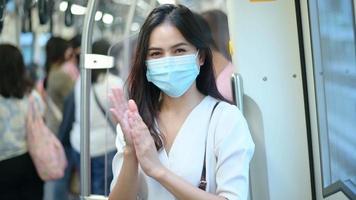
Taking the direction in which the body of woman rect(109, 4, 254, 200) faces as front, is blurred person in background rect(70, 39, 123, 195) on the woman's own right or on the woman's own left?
on the woman's own right

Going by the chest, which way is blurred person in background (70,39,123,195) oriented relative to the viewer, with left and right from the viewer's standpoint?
facing away from the viewer

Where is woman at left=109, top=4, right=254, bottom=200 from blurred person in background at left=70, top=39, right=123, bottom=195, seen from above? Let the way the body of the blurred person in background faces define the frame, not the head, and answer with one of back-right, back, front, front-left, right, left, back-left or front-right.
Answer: back

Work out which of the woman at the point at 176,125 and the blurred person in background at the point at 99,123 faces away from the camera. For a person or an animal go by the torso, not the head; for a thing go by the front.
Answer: the blurred person in background

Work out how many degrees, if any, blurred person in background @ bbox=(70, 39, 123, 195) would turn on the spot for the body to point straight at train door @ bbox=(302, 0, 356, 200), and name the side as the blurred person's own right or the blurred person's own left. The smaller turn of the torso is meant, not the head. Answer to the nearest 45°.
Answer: approximately 135° to the blurred person's own right

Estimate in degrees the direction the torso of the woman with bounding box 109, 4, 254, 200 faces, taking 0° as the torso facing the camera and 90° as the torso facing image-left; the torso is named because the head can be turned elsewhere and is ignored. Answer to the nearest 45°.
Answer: approximately 45°

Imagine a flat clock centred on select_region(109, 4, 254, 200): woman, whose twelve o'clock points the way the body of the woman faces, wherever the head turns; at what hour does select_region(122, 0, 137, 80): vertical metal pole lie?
The vertical metal pole is roughly at 4 o'clock from the woman.

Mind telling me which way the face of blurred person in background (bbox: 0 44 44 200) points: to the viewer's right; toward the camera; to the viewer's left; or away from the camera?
away from the camera
